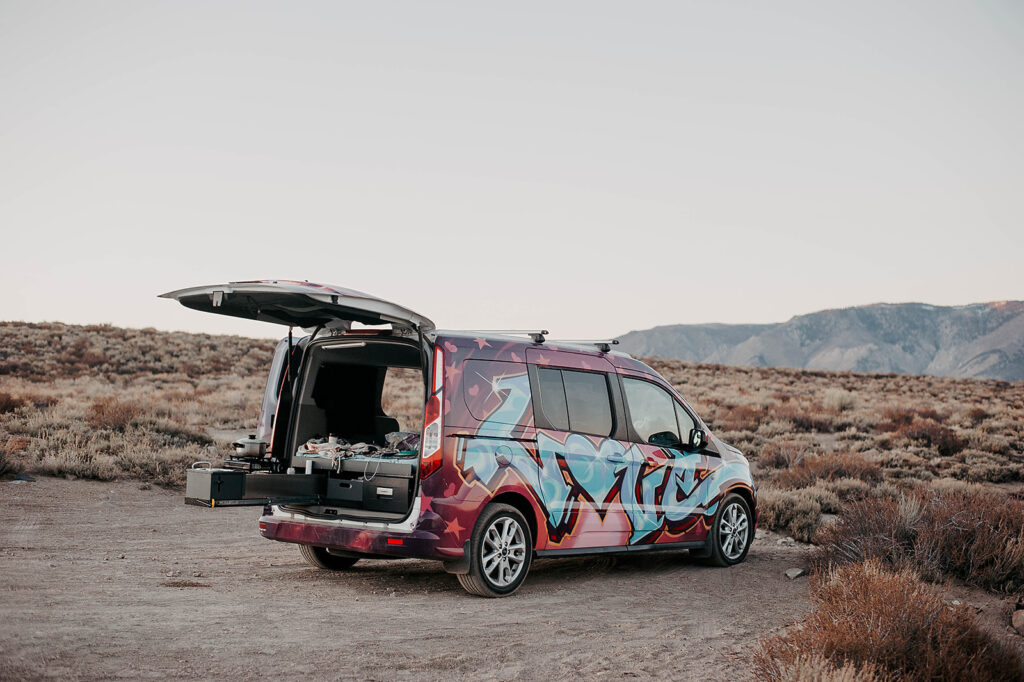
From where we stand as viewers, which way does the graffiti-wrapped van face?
facing away from the viewer and to the right of the viewer

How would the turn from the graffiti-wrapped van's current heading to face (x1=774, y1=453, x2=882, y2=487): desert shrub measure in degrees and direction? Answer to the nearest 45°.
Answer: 0° — it already faces it

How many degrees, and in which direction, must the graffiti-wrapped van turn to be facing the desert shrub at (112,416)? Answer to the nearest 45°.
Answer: approximately 90° to its left

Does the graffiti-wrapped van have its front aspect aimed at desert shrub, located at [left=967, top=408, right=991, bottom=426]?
yes

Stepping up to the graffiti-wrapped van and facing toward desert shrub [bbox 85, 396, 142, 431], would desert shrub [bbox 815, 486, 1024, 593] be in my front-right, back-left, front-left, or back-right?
back-right

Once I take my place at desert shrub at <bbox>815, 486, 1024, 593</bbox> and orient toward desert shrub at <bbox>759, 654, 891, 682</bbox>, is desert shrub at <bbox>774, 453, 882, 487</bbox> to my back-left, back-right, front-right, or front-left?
back-right
